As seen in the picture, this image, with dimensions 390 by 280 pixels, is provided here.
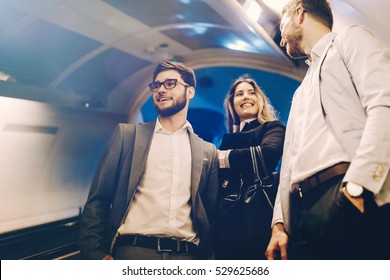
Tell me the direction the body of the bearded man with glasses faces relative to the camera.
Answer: toward the camera

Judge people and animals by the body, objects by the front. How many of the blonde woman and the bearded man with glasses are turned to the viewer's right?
0

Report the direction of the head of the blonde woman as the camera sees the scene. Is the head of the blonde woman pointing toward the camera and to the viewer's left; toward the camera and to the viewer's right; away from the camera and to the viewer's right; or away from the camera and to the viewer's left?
toward the camera and to the viewer's right

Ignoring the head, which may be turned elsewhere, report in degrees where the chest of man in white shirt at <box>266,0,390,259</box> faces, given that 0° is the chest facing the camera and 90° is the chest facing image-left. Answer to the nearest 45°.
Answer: approximately 45°

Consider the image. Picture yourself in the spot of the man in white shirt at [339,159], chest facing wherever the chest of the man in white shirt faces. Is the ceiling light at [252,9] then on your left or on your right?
on your right

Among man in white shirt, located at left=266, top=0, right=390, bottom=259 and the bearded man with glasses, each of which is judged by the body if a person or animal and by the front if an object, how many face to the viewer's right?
0

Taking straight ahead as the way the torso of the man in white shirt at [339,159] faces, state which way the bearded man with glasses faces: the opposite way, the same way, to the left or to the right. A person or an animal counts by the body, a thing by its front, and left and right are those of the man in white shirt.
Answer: to the left
